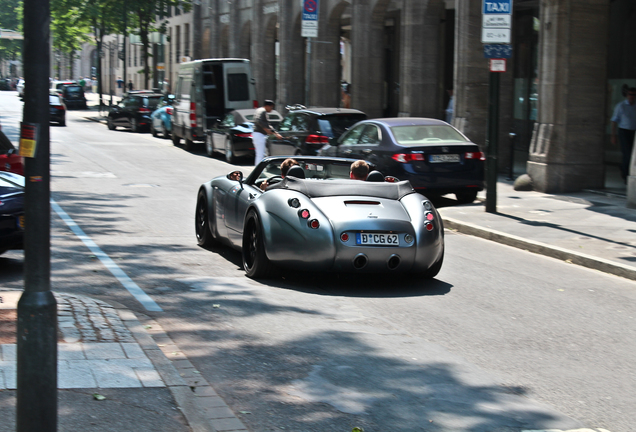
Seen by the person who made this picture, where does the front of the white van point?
facing away from the viewer and to the left of the viewer

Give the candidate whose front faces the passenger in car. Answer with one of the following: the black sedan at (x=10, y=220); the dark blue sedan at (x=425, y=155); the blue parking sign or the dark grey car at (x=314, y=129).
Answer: the blue parking sign

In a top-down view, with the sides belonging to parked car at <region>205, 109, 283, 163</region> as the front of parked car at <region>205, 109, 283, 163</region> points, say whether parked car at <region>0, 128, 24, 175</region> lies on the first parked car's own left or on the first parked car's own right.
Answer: on the first parked car's own left

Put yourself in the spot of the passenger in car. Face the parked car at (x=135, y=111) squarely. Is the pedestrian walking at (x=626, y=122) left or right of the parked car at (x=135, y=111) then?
right

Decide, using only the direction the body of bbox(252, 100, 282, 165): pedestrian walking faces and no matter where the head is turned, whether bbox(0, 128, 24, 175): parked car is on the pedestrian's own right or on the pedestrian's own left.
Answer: on the pedestrian's own right

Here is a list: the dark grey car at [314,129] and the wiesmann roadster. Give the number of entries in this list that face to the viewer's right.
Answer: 0

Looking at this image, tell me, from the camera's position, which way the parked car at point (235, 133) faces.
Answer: facing away from the viewer and to the left of the viewer

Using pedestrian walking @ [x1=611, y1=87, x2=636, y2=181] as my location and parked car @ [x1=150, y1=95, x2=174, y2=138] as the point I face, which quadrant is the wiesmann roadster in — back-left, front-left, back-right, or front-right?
back-left

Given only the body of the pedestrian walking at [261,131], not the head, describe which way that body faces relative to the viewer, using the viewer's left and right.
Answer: facing to the right of the viewer

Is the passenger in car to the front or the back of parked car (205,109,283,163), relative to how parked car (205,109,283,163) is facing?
to the back

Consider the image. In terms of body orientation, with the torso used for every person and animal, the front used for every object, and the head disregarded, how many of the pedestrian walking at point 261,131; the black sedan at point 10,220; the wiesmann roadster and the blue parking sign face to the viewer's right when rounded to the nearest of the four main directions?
1

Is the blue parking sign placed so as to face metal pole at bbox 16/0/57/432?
yes

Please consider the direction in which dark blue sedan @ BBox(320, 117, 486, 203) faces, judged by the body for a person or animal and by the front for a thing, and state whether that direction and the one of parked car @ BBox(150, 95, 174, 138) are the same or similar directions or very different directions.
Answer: same or similar directions

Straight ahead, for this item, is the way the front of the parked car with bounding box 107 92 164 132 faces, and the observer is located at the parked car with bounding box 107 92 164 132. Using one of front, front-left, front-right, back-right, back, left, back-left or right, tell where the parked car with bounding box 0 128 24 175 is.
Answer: back-left

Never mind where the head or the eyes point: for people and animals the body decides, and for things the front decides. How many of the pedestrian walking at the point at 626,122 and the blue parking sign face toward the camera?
2

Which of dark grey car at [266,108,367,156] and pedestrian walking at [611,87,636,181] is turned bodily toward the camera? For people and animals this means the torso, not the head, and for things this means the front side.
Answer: the pedestrian walking

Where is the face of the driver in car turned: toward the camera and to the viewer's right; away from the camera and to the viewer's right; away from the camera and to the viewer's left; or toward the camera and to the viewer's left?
away from the camera and to the viewer's left
